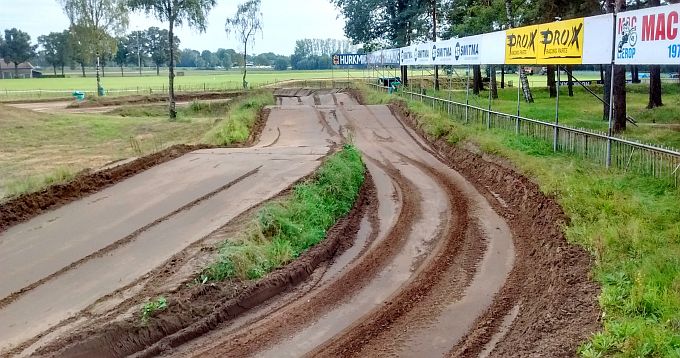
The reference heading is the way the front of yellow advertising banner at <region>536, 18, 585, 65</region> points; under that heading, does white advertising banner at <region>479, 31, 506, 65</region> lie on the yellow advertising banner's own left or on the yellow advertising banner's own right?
on the yellow advertising banner's own right

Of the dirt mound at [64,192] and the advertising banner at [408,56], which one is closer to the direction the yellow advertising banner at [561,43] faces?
the dirt mound

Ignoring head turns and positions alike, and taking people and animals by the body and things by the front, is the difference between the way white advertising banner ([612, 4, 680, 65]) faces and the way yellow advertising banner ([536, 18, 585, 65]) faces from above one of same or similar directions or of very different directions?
same or similar directions

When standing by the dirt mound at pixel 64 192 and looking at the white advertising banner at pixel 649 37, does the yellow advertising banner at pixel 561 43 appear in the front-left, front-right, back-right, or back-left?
front-left

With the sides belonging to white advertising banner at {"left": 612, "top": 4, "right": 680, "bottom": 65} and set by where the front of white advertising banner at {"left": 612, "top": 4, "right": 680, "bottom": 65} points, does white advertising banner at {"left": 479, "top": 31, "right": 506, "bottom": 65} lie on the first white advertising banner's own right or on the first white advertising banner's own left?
on the first white advertising banner's own right

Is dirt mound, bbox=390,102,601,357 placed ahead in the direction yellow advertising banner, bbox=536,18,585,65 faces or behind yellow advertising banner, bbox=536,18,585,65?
ahead

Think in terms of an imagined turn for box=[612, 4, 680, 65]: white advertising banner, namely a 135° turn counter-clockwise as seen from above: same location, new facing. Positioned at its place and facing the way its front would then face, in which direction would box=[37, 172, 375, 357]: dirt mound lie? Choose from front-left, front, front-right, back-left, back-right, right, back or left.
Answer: back-right

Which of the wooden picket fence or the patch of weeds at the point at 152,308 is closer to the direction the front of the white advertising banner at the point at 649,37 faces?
the patch of weeds

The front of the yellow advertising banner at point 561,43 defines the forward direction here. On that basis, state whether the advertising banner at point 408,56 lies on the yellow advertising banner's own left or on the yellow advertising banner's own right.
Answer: on the yellow advertising banner's own right

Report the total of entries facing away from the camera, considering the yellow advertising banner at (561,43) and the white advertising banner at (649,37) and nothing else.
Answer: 0

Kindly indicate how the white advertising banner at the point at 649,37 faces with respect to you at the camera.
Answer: facing the viewer and to the left of the viewer

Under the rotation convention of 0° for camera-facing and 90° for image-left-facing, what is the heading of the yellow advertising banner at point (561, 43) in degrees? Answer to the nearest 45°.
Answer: approximately 45°

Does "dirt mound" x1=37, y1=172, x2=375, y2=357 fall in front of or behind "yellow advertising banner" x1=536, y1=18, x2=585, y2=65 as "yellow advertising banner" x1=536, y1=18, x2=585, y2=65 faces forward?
in front

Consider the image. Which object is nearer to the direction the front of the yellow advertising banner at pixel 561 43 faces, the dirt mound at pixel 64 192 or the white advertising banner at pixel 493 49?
the dirt mound
